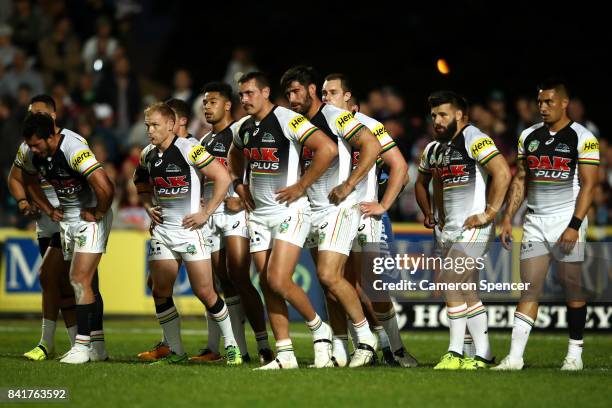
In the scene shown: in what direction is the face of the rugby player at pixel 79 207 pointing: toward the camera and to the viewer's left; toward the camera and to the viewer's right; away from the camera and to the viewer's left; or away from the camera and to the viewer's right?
toward the camera and to the viewer's left

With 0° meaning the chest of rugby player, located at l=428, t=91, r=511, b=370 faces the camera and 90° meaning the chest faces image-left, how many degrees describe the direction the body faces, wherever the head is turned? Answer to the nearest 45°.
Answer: approximately 45°

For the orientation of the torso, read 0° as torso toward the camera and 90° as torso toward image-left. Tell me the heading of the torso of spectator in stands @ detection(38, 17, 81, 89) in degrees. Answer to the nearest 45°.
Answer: approximately 0°

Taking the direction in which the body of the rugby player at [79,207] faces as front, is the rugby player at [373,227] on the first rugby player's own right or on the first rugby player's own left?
on the first rugby player's own left

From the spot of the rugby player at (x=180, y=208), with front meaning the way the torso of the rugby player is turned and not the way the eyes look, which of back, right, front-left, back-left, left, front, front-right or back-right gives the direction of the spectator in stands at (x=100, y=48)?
back-right

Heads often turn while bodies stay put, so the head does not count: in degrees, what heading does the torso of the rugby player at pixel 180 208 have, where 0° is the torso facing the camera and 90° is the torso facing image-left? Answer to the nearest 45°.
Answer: approximately 45°

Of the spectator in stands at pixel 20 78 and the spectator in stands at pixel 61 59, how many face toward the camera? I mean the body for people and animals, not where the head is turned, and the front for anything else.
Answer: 2

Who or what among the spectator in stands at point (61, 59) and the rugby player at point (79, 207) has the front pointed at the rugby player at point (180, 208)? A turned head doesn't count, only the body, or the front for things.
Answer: the spectator in stands

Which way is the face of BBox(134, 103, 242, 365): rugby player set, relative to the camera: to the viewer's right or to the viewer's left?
to the viewer's left
